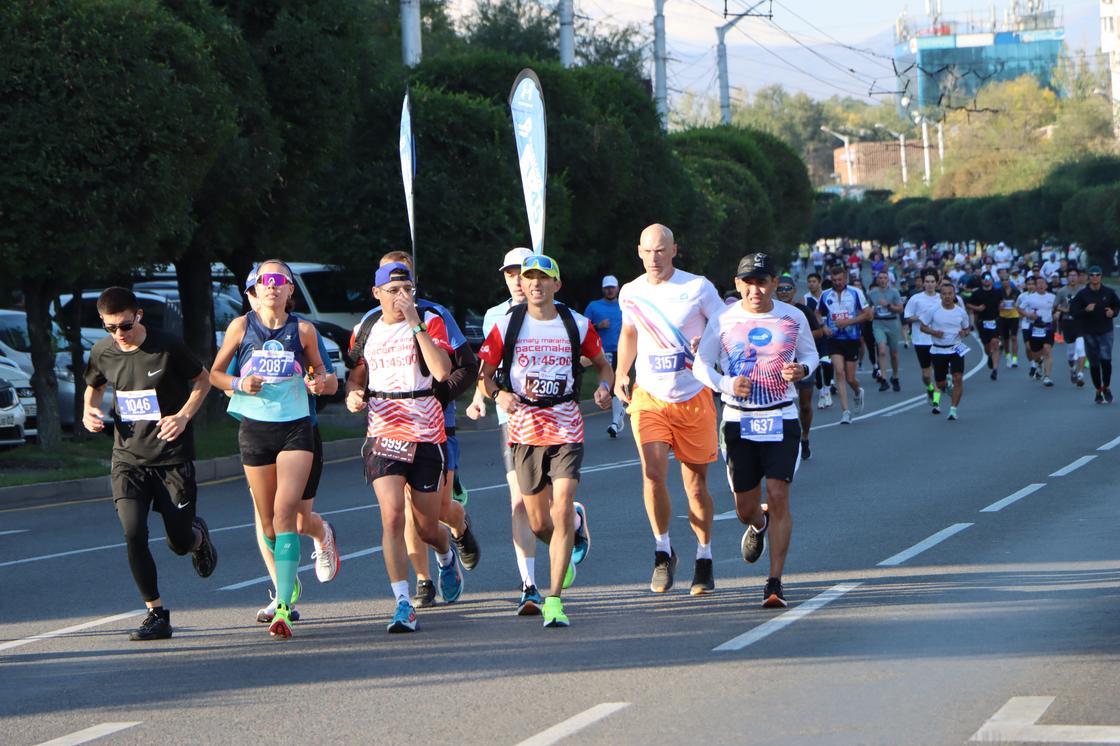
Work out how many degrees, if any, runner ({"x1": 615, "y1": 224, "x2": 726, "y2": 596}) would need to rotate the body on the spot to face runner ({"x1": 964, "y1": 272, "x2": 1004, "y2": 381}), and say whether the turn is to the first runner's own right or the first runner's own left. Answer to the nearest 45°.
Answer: approximately 180°

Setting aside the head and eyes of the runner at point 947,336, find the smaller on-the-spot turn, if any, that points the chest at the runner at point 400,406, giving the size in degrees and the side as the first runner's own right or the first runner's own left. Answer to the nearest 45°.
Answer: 0° — they already face them

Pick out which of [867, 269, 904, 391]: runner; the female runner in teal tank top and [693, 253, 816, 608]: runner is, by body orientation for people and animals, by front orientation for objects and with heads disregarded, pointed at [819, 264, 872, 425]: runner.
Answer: [867, 269, 904, 391]: runner

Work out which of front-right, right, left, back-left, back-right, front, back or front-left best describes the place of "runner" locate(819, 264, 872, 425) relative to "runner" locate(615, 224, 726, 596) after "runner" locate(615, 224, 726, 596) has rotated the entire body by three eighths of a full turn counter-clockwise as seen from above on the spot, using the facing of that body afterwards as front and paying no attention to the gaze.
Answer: front-left

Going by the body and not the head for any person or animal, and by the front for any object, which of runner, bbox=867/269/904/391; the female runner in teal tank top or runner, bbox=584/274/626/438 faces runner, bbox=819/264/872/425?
runner, bbox=867/269/904/391

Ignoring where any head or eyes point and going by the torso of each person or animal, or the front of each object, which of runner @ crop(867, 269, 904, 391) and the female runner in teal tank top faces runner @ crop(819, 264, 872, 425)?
runner @ crop(867, 269, 904, 391)

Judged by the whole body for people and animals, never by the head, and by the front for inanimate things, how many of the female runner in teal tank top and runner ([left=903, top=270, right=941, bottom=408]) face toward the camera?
2

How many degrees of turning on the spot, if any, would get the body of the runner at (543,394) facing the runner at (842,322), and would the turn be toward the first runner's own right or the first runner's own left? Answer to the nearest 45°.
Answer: approximately 180°

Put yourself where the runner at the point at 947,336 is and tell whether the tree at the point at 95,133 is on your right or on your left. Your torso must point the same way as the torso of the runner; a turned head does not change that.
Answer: on your right

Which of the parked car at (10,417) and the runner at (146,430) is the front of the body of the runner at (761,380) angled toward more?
the runner
